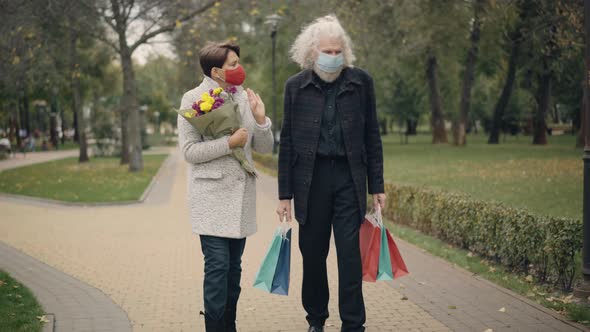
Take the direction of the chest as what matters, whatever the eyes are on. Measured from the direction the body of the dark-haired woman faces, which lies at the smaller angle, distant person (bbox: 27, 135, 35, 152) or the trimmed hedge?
the trimmed hedge

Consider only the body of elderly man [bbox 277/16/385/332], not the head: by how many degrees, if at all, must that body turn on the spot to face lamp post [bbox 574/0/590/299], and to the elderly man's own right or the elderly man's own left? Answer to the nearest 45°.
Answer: approximately 135° to the elderly man's own left

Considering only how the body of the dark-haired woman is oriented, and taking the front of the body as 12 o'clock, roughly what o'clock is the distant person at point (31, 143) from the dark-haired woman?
The distant person is roughly at 7 o'clock from the dark-haired woman.

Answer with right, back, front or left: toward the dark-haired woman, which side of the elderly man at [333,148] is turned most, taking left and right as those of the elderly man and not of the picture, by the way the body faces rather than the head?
right

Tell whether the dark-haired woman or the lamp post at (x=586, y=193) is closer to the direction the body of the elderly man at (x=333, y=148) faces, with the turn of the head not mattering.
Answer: the dark-haired woman

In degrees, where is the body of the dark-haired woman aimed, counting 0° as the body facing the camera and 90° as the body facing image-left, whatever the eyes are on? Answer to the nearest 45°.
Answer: approximately 315°

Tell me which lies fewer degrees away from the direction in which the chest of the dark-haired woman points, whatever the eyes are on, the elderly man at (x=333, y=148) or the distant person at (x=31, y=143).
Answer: the elderly man

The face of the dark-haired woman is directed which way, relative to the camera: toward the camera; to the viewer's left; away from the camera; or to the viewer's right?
to the viewer's right
